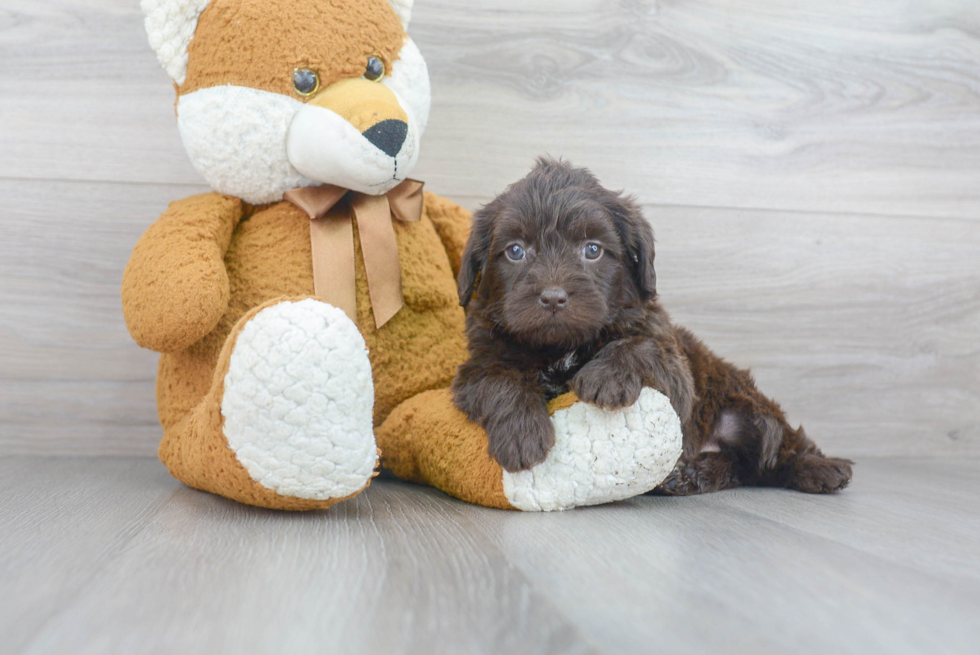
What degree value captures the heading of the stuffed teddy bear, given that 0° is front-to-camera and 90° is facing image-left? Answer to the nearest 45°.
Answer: approximately 315°

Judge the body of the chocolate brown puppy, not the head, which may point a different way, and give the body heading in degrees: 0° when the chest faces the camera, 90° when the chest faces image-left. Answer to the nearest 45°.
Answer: approximately 45°
